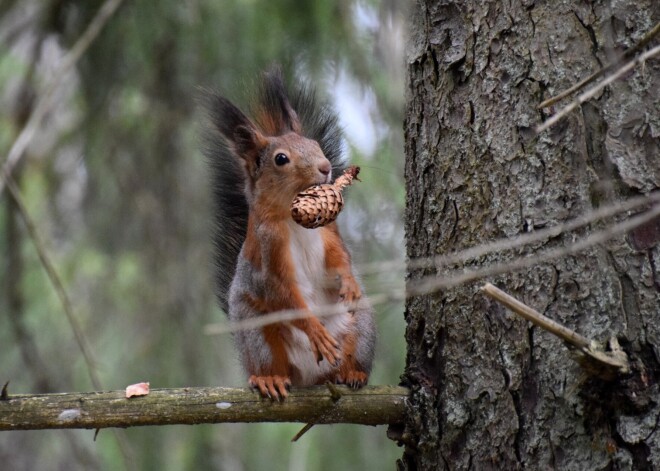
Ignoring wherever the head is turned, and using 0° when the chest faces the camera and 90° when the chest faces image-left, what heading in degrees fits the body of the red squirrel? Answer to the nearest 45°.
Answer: approximately 315°

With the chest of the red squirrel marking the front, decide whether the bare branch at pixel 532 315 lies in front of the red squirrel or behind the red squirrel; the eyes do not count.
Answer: in front

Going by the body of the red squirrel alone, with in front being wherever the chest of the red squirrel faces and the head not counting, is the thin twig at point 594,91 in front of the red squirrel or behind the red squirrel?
in front

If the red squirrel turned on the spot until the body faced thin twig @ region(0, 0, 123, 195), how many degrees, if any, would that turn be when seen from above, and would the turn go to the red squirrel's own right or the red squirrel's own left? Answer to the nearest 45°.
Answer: approximately 135° to the red squirrel's own right
